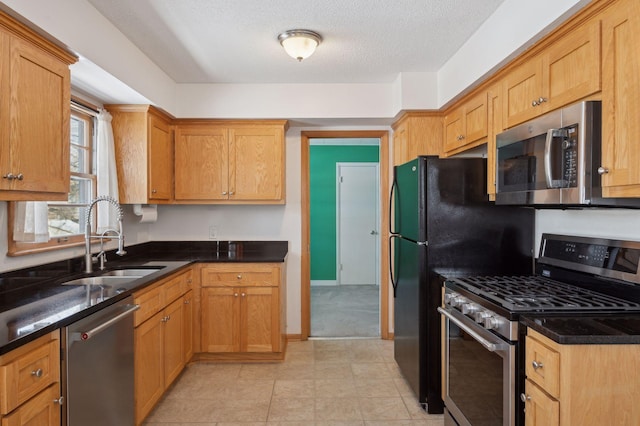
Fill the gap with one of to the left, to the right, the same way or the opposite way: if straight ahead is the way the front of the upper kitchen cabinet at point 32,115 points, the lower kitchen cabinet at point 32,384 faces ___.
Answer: the same way

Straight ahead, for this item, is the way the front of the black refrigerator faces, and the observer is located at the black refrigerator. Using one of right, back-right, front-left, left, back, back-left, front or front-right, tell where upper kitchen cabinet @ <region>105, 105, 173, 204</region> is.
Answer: front

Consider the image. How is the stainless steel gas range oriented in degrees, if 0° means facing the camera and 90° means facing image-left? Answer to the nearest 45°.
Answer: approximately 45°

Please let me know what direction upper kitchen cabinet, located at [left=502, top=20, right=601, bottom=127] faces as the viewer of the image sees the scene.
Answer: facing the viewer and to the left of the viewer

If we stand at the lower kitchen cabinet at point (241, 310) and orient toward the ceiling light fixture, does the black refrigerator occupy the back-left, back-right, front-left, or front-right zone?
front-left

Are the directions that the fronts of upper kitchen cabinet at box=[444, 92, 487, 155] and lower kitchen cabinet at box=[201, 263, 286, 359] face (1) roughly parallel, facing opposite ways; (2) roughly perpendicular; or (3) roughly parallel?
roughly perpendicular

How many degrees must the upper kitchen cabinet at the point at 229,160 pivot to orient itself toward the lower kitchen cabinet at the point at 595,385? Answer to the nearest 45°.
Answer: approximately 45° to its left

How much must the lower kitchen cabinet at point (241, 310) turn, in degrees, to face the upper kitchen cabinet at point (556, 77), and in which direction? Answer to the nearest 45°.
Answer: approximately 45° to its left

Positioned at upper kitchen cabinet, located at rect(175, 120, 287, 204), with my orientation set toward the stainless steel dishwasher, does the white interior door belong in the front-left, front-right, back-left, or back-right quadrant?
back-left

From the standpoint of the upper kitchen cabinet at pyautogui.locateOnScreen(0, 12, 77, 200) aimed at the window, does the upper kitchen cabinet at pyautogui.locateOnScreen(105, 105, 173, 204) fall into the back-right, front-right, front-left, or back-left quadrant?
front-right

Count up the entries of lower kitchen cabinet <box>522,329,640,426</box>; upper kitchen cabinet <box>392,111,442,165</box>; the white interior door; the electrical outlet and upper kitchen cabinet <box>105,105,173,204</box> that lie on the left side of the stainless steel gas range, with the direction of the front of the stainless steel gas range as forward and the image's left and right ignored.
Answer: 1

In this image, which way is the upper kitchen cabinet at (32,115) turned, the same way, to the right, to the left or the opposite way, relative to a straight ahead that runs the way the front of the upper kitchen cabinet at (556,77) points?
the opposite way

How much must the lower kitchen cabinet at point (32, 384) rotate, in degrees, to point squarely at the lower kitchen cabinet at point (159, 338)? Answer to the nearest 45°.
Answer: approximately 90° to its left

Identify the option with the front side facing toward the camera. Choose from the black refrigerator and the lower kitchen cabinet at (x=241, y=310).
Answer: the lower kitchen cabinet

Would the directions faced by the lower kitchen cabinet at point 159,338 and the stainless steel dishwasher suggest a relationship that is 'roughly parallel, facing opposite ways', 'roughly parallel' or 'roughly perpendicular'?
roughly parallel

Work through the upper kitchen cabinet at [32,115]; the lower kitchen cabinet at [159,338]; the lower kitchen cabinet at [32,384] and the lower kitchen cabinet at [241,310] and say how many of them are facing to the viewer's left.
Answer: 0

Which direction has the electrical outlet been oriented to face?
toward the camera

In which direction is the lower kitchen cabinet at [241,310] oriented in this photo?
toward the camera
